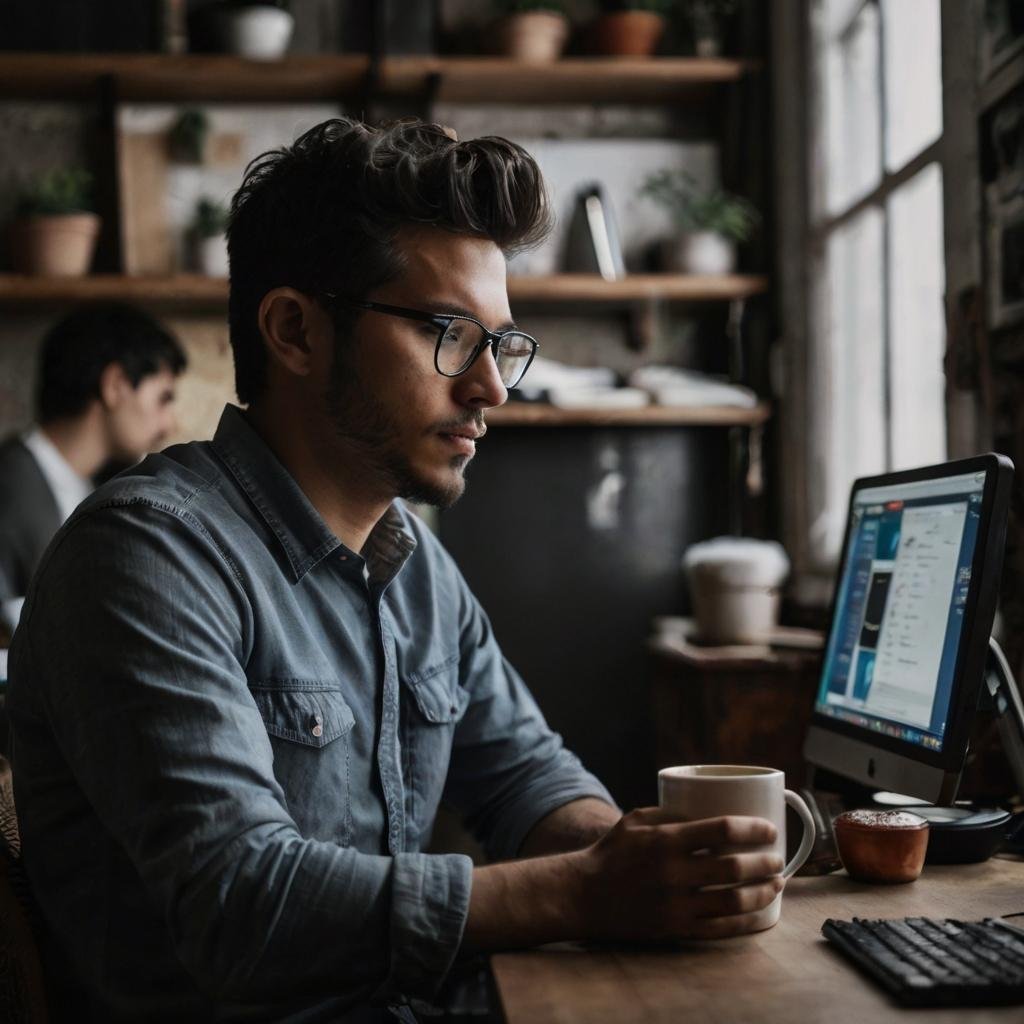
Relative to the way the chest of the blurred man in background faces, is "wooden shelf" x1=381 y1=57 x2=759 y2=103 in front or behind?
in front

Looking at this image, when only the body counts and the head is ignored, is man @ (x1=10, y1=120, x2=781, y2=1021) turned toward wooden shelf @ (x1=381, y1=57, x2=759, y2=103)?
no

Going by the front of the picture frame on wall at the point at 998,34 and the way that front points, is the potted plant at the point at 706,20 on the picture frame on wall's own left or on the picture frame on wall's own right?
on the picture frame on wall's own right

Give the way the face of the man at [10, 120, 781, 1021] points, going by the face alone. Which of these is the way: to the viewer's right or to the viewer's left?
to the viewer's right

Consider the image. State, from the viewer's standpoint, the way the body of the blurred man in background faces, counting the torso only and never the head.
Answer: to the viewer's right

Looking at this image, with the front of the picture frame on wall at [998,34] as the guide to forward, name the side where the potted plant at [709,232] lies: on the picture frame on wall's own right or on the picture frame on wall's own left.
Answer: on the picture frame on wall's own right

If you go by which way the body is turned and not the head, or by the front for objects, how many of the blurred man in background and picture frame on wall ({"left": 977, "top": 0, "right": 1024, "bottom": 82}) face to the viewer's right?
1

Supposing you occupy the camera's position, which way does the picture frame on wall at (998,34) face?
facing the viewer and to the left of the viewer

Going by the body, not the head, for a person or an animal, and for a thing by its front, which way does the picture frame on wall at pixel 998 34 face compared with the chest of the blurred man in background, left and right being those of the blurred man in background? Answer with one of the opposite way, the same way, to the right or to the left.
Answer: the opposite way

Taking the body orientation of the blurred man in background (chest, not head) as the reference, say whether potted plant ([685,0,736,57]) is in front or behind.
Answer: in front

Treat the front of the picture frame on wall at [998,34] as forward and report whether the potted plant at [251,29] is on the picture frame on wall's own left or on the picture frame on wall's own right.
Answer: on the picture frame on wall's own right
